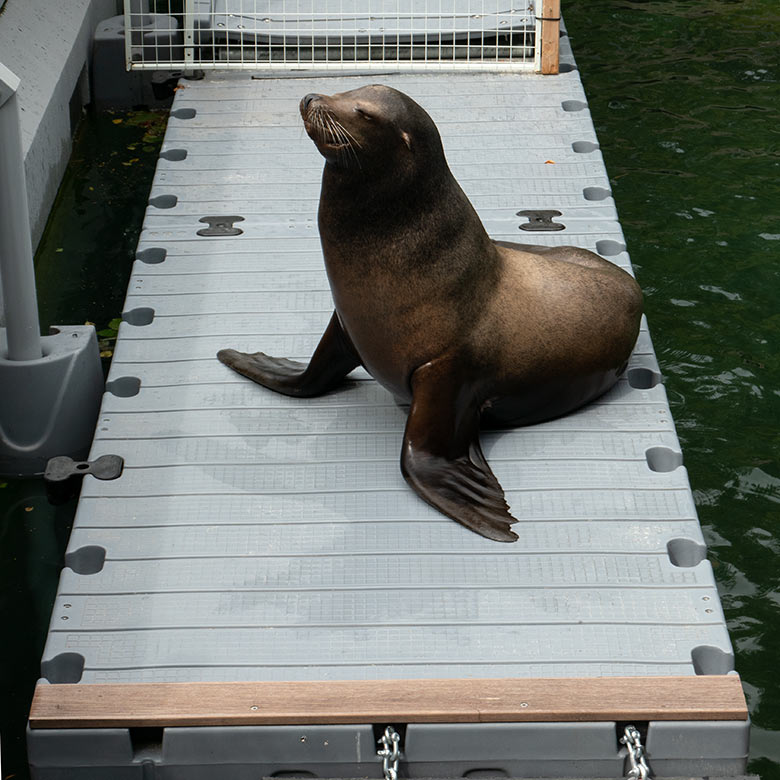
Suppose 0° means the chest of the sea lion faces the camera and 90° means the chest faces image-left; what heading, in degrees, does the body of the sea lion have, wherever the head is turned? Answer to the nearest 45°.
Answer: approximately 45°

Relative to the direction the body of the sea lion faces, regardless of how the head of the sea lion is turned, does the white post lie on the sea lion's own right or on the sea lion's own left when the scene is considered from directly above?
on the sea lion's own right

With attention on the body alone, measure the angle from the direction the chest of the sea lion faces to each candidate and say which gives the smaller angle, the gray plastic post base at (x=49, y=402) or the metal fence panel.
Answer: the gray plastic post base

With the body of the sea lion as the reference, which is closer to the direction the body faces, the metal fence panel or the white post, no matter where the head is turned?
the white post

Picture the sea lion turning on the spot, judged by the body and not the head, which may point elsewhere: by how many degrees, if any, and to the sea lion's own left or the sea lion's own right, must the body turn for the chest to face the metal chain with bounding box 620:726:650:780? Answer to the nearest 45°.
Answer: approximately 90° to the sea lion's own left

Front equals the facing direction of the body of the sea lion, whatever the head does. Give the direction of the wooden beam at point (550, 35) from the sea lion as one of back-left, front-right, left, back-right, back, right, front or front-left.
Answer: back-right

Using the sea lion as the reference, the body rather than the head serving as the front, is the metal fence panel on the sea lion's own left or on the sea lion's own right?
on the sea lion's own right
